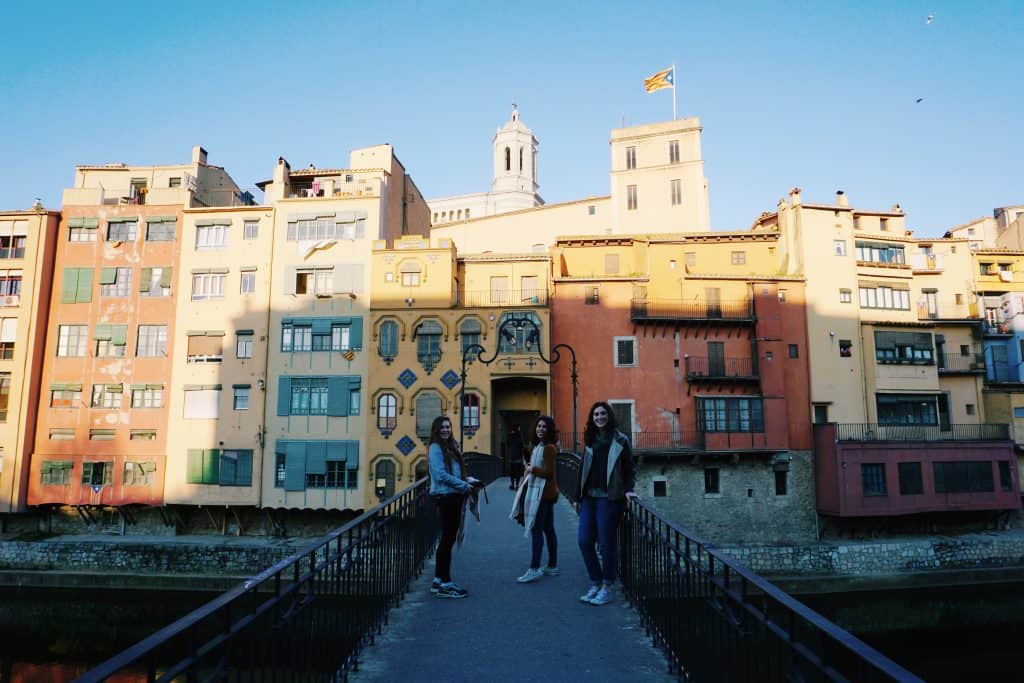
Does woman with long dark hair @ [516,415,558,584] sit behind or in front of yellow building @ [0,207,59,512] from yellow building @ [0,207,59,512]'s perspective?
in front

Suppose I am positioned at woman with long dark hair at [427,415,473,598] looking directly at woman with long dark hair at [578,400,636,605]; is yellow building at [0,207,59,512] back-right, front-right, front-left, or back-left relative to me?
back-left

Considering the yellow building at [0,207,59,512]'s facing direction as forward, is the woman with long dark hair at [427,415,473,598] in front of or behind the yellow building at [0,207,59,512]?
in front

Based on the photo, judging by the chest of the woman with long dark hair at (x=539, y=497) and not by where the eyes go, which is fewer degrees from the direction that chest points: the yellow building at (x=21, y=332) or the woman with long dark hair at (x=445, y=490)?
the woman with long dark hair

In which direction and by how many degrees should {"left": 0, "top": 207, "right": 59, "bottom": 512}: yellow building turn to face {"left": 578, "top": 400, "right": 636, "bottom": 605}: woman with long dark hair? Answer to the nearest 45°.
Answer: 0° — it already faces them

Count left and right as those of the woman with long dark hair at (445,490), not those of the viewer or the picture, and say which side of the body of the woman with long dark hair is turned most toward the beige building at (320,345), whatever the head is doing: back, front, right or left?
left

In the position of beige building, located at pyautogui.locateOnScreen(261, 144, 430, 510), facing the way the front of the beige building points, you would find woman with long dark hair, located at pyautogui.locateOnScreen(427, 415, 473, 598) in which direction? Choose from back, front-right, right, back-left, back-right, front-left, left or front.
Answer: front

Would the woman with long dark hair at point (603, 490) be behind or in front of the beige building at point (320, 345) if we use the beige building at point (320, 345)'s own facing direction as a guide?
in front

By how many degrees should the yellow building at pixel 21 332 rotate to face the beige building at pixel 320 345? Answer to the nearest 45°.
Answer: approximately 45° to its left

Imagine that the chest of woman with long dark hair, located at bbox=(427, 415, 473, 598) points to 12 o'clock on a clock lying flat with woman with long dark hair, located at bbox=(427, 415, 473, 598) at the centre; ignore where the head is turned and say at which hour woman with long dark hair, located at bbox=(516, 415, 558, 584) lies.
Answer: woman with long dark hair, located at bbox=(516, 415, 558, 584) is roughly at 11 o'clock from woman with long dark hair, located at bbox=(427, 415, 473, 598).

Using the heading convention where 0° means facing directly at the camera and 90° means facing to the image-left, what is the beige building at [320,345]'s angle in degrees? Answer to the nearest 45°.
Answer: approximately 0°

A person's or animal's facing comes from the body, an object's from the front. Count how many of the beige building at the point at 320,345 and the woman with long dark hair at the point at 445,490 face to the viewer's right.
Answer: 1

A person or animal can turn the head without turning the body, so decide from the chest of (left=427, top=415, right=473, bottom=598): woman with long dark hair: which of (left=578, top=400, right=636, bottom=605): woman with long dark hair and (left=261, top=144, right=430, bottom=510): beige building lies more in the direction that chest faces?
the woman with long dark hair

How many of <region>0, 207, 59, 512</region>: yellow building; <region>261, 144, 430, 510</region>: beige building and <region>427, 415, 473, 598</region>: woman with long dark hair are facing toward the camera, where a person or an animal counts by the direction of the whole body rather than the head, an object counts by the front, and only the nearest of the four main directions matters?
2

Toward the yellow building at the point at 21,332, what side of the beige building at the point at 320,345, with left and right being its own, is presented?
right
